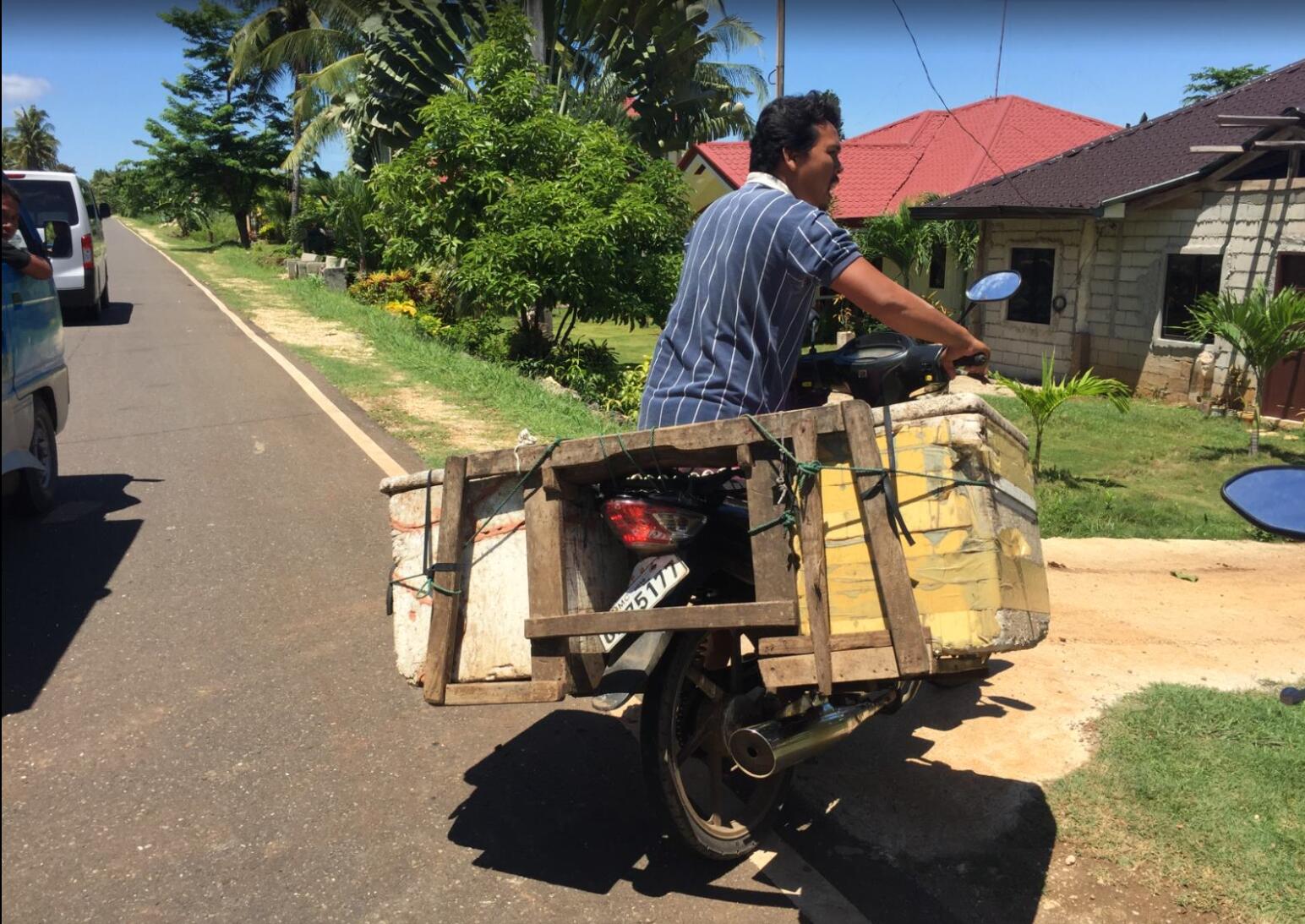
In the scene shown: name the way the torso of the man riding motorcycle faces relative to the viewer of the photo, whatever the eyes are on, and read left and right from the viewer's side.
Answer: facing away from the viewer and to the right of the viewer

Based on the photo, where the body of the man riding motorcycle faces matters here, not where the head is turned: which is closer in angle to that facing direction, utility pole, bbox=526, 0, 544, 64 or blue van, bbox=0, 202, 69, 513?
the utility pole

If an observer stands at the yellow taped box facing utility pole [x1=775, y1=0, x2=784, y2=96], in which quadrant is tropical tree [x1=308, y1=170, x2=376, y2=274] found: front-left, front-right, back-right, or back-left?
front-left

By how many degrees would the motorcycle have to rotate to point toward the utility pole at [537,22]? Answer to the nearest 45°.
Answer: approximately 45° to its left

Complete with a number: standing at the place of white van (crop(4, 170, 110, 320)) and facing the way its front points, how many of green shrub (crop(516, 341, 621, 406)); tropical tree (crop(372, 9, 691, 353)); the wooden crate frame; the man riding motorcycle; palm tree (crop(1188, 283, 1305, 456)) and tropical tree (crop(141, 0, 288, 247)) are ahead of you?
1

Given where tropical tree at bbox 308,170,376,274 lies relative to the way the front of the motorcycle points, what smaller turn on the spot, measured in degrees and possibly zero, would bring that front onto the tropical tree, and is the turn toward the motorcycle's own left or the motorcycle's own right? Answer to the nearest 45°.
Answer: approximately 90° to the motorcycle's own left

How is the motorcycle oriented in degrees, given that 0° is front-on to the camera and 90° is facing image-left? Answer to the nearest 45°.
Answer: approximately 225°

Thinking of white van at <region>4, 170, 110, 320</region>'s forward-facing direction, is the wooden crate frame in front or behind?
behind

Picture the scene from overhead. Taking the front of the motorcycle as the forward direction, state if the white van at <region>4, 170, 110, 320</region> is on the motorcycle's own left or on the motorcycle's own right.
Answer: on the motorcycle's own left

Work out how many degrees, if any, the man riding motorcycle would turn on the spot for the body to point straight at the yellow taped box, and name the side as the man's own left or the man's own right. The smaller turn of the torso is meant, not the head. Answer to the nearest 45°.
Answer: approximately 90° to the man's own right

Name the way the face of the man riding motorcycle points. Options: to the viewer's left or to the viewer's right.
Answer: to the viewer's right

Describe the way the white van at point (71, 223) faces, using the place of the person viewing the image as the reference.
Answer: facing away from the viewer

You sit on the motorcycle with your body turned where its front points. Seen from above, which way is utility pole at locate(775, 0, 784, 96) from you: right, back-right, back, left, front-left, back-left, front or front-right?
front-left
